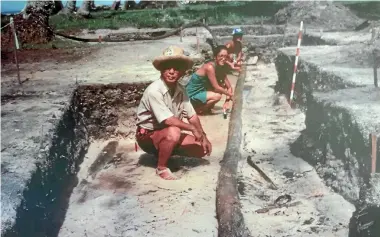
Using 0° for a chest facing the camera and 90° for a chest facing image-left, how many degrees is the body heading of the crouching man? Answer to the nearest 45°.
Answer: approximately 315°

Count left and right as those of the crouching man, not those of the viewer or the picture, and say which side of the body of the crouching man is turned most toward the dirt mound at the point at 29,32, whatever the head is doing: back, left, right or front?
back

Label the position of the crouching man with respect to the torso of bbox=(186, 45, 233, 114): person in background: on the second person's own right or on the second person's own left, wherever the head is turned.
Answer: on the second person's own right

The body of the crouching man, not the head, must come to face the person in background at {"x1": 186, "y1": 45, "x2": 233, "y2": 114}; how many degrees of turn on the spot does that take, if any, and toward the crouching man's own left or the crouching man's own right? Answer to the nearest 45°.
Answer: approximately 135° to the crouching man's own left
